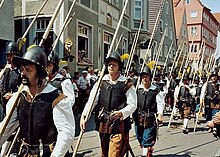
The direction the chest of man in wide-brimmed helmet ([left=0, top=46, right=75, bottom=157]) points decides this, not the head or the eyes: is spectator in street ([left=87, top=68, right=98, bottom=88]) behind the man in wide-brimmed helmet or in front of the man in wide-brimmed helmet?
behind

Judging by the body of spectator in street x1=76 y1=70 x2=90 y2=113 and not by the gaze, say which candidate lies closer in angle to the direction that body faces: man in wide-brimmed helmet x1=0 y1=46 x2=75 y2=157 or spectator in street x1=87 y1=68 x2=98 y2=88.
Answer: the man in wide-brimmed helmet

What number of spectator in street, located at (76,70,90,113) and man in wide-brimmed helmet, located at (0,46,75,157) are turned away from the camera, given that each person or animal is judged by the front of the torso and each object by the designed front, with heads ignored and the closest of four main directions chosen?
0

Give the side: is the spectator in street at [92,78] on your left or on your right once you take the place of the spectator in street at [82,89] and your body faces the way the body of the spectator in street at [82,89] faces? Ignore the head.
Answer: on your left

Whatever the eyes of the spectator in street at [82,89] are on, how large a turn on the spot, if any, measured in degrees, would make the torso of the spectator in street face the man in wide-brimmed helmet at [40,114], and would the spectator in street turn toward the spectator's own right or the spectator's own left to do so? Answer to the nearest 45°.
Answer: approximately 45° to the spectator's own right

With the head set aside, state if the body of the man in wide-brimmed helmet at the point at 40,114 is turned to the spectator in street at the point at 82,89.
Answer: no
